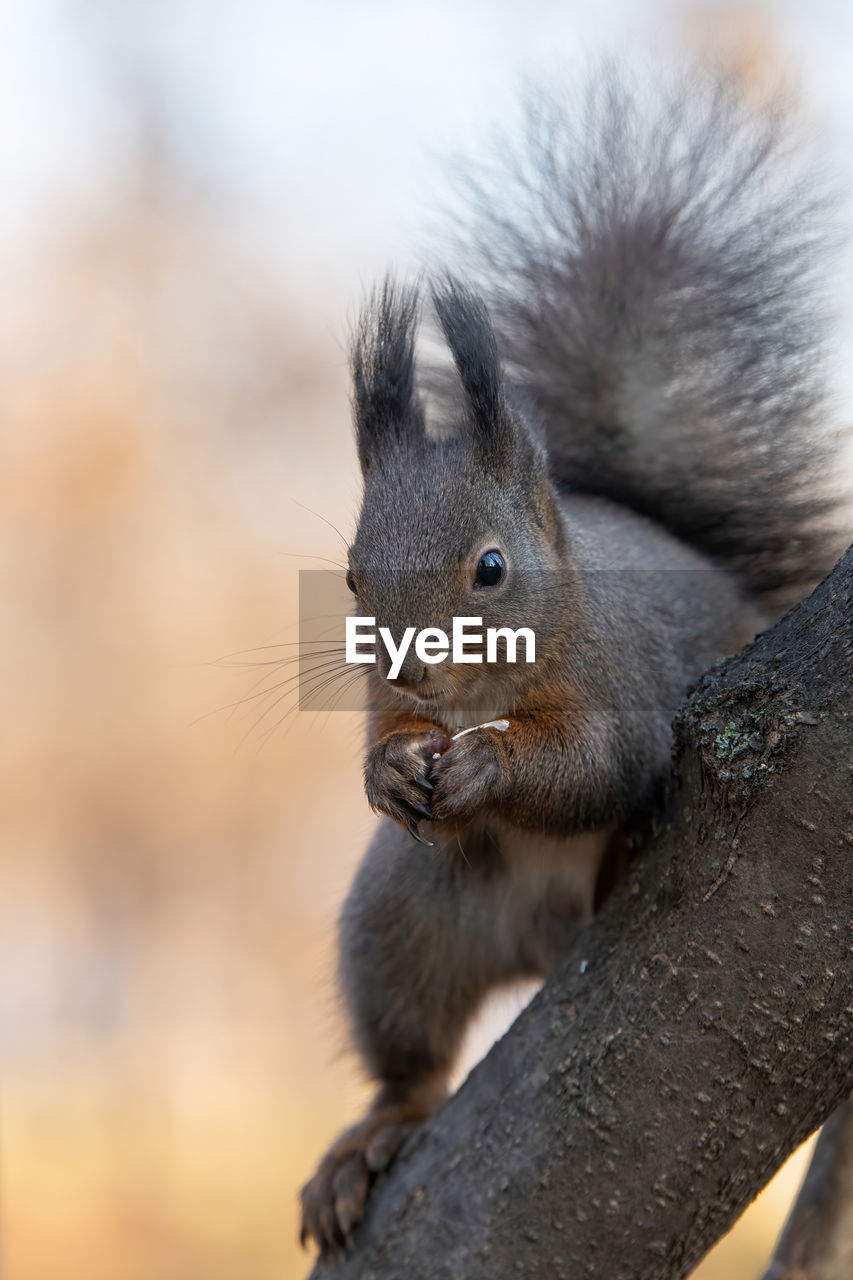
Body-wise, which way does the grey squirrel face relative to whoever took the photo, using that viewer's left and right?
facing the viewer and to the left of the viewer
